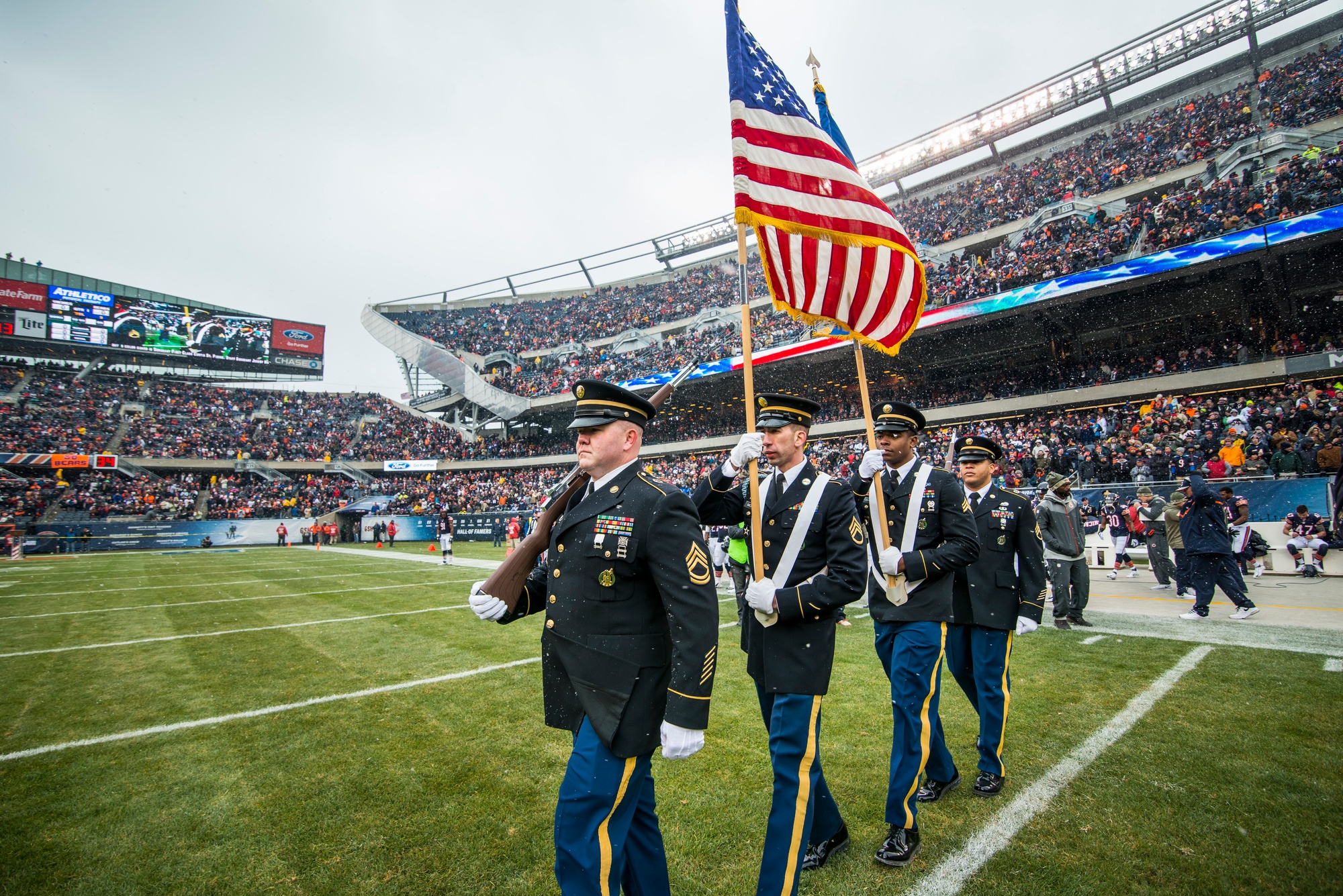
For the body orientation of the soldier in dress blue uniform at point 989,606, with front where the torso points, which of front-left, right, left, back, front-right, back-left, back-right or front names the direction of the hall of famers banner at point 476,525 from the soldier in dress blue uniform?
right

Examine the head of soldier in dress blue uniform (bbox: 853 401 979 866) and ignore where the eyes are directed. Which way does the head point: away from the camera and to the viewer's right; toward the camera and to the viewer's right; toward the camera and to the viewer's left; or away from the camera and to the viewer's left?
toward the camera and to the viewer's left

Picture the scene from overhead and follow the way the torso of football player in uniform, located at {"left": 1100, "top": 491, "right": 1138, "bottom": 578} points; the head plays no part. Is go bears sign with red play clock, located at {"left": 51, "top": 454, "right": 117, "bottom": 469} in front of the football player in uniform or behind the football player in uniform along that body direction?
in front

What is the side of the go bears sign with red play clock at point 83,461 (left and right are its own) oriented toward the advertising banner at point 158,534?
front

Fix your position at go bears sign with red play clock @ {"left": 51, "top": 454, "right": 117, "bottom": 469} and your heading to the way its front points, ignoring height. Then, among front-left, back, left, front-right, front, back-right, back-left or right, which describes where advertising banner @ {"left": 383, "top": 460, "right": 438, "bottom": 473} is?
left

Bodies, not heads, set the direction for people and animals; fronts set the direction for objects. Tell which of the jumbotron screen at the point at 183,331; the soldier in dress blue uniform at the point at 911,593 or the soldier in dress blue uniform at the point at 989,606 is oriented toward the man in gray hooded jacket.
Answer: the jumbotron screen

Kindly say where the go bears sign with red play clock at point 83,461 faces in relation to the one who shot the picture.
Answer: facing the viewer

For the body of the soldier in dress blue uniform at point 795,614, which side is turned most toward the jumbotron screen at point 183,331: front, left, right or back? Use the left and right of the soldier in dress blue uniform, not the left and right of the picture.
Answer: right

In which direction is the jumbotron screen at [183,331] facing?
toward the camera

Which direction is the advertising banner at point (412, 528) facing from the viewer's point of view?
toward the camera

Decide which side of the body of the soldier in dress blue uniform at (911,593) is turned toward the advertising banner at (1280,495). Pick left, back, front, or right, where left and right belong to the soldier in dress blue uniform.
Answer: back

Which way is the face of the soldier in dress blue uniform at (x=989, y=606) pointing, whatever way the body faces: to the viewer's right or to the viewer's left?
to the viewer's left

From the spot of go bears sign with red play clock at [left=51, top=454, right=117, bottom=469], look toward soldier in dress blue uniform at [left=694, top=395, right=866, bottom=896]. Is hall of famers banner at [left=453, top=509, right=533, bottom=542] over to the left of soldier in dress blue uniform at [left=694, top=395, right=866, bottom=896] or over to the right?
left

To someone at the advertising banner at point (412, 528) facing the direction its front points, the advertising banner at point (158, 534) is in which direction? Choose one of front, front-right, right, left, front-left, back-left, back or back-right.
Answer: right

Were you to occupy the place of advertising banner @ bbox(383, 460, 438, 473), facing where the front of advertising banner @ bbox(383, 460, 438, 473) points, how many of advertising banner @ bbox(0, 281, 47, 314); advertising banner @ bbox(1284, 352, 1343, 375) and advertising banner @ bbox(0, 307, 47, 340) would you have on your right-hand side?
2

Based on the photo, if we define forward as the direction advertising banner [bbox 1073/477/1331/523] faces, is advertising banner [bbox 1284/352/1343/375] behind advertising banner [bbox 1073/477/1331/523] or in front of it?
behind

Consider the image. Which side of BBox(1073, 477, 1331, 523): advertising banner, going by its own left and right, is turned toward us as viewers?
front

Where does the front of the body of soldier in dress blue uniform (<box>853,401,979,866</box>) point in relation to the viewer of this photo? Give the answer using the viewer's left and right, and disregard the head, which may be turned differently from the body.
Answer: facing the viewer and to the left of the viewer
